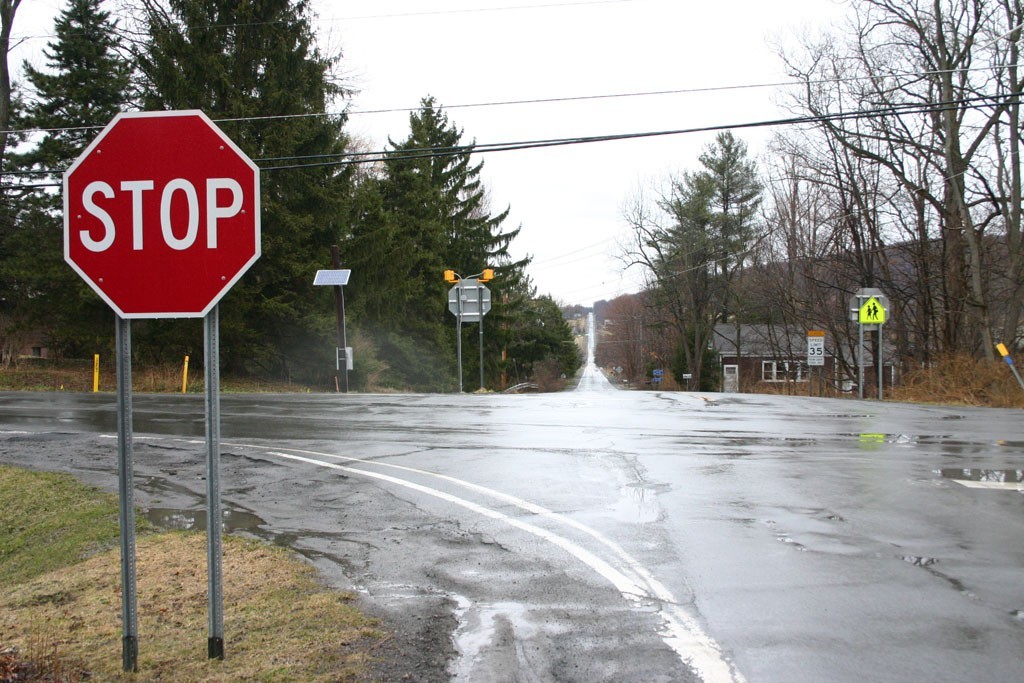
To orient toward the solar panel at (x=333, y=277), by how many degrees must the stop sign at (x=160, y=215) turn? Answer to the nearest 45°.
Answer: approximately 180°

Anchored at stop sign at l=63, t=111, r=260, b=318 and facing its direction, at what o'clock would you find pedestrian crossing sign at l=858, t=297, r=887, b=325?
The pedestrian crossing sign is roughly at 8 o'clock from the stop sign.

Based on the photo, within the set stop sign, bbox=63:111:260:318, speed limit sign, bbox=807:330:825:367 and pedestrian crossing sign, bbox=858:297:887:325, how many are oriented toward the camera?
3

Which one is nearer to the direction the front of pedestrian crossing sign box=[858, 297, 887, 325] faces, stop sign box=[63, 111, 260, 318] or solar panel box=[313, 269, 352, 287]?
the stop sign

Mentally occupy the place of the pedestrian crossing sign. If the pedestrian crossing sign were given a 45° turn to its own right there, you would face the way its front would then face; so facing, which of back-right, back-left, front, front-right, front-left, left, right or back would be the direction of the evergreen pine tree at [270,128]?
front-right

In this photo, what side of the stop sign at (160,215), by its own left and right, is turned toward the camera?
front

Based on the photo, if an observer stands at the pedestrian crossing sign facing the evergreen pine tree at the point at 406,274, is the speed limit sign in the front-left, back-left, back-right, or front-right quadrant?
front-right

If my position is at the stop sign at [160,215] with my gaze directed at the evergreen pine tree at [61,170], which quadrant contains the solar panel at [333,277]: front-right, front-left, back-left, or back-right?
front-right

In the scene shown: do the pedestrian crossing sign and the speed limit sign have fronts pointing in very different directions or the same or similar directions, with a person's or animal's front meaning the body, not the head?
same or similar directions

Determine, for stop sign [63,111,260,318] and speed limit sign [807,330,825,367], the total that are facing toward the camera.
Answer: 2

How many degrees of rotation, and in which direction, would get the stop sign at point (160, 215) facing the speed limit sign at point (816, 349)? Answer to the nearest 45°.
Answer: approximately 135° to its left

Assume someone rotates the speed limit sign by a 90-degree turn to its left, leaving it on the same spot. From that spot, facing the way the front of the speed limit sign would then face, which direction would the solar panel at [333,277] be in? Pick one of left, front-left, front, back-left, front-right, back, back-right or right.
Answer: back-right

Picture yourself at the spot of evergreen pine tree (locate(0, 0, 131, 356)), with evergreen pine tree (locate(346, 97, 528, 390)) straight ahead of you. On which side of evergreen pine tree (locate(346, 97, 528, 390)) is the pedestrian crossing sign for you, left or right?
right

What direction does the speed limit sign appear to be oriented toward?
toward the camera

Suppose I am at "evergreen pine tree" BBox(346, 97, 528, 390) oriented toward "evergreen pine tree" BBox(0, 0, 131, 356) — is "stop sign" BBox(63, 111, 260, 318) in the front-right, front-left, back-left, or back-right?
front-left

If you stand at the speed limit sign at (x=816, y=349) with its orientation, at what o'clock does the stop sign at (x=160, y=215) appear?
The stop sign is roughly at 12 o'clock from the speed limit sign.

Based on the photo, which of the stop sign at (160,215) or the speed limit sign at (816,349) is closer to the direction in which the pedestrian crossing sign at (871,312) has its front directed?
the stop sign

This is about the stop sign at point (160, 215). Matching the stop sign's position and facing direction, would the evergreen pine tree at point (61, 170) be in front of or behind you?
behind
